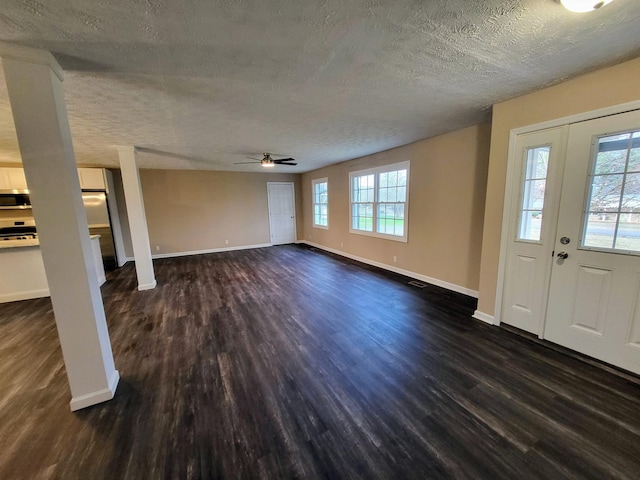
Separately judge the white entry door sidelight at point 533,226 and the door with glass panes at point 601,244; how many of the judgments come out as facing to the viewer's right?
0

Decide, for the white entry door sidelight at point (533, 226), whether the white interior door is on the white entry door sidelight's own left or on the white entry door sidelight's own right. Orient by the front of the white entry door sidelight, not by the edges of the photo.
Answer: on the white entry door sidelight's own right

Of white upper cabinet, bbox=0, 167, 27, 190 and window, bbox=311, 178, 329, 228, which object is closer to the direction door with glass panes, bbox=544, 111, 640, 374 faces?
the white upper cabinet

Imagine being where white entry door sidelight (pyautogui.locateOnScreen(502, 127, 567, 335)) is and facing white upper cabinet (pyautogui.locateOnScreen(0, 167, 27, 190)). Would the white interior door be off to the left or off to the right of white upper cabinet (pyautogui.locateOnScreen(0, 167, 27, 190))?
right

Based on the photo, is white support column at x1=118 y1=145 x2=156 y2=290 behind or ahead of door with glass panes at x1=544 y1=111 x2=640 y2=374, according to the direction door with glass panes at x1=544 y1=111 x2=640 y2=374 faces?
ahead

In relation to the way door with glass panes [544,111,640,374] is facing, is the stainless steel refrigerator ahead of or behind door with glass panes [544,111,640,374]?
ahead

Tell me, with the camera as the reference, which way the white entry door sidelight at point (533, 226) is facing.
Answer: facing the viewer and to the left of the viewer

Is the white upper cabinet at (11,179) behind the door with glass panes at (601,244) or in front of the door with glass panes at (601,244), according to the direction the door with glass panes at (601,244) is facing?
in front

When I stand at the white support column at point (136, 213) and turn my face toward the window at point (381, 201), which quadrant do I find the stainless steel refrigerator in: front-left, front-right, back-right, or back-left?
back-left

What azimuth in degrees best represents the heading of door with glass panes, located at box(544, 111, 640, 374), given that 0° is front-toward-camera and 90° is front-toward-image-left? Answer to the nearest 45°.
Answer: approximately 45°

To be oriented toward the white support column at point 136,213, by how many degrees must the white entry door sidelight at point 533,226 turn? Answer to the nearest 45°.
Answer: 0° — it already faces it

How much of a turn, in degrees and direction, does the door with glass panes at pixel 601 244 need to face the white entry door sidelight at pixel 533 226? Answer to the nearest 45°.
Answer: approximately 45° to its right

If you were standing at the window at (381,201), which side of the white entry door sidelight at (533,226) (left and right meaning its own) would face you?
right
